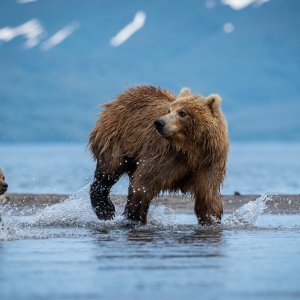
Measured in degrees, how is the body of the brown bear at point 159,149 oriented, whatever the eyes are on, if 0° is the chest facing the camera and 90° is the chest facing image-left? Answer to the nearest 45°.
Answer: approximately 315°
